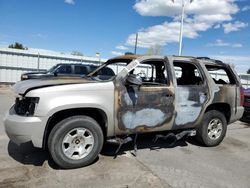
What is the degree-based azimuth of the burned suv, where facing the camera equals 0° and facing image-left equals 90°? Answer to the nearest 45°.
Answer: approximately 45°
